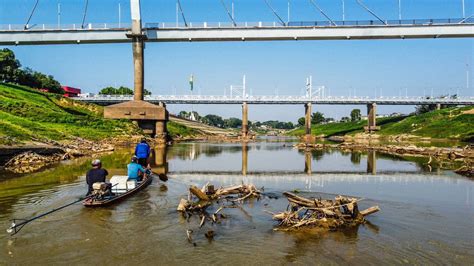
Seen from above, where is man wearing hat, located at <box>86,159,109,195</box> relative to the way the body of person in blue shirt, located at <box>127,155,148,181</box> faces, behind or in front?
behind

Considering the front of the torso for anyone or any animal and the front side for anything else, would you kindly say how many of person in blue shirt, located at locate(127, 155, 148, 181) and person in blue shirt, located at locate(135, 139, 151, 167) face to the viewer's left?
0

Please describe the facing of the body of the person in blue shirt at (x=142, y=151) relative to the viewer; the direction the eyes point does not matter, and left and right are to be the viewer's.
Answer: facing away from the viewer and to the right of the viewer

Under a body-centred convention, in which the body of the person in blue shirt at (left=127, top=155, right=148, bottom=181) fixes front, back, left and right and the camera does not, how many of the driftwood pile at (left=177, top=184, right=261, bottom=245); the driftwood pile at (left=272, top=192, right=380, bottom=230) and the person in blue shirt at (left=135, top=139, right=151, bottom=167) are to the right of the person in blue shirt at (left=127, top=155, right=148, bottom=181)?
2

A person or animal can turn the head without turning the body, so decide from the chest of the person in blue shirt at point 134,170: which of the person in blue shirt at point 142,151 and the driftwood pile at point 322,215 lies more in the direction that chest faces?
the person in blue shirt

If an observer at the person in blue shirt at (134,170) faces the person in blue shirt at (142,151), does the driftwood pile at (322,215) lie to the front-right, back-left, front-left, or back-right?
back-right

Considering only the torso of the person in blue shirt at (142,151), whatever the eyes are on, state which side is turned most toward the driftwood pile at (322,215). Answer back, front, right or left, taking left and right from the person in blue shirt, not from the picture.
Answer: back

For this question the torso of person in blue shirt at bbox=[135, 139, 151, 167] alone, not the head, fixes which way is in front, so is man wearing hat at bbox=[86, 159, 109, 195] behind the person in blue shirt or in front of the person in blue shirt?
behind

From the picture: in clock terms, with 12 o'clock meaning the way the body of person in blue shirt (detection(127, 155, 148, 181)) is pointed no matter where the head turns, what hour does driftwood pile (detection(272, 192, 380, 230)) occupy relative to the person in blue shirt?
The driftwood pile is roughly at 3 o'clock from the person in blue shirt.

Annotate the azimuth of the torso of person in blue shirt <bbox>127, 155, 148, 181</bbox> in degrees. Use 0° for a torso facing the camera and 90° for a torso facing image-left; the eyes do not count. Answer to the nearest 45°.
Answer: approximately 225°

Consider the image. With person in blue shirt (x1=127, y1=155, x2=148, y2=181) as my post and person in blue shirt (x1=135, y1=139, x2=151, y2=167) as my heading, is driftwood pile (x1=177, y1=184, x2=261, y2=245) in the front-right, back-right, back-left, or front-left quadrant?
back-right
